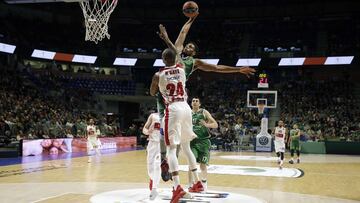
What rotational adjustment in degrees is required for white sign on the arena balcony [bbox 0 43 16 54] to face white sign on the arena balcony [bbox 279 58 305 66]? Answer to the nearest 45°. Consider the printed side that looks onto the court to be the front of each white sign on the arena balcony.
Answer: approximately 45° to its left

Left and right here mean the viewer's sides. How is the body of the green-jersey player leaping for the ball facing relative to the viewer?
facing the viewer and to the left of the viewer

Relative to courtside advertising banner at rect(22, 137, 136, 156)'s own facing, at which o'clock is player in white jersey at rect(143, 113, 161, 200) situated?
The player in white jersey is roughly at 1 o'clock from the courtside advertising banner.

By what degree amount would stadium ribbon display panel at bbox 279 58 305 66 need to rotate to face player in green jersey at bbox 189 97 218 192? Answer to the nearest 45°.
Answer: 0° — it already faces them

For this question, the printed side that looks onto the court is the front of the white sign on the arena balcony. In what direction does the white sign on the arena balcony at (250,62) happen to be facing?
toward the camera

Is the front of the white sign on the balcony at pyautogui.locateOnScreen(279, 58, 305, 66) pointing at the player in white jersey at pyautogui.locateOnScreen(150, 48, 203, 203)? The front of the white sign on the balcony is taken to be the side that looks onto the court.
yes

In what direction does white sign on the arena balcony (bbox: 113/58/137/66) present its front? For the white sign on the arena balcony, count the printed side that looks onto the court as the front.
toward the camera
